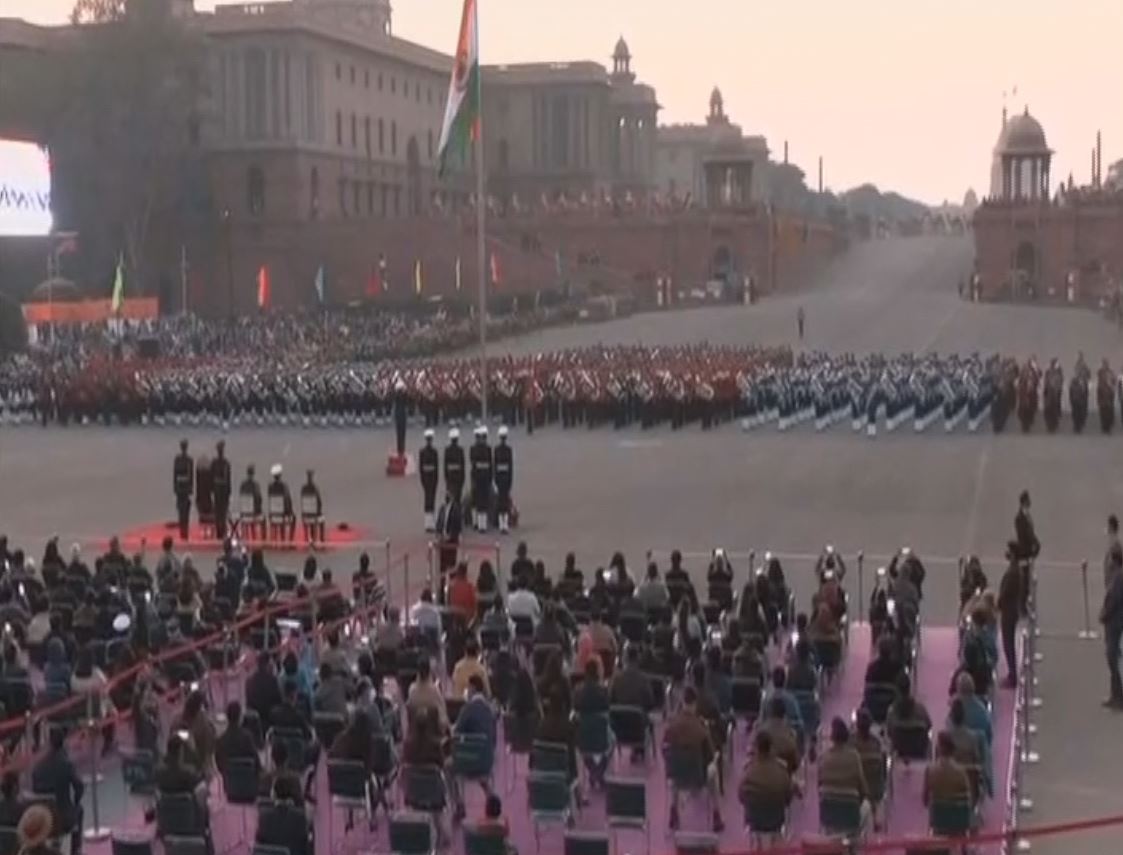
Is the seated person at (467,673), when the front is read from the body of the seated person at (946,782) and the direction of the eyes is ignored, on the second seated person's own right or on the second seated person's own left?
on the second seated person's own left

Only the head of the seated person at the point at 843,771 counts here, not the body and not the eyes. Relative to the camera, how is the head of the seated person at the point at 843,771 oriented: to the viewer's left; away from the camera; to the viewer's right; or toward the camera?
away from the camera

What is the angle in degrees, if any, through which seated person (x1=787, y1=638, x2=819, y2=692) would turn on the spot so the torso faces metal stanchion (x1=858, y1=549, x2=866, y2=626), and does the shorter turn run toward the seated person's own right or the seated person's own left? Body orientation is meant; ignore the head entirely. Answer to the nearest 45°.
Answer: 0° — they already face it

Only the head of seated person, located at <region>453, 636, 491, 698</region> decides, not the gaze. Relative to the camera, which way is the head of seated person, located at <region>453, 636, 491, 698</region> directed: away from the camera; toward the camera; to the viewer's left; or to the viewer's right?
away from the camera

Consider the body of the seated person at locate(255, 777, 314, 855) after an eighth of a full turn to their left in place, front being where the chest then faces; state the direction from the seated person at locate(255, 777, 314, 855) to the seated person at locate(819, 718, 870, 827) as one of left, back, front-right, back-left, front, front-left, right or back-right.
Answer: back-right

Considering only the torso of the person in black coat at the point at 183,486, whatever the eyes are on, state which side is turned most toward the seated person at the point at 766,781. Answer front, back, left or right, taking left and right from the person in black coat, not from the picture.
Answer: back

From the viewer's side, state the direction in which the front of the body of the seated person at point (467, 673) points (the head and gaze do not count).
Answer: away from the camera

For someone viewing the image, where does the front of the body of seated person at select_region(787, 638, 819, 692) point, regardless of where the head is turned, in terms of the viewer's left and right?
facing away from the viewer

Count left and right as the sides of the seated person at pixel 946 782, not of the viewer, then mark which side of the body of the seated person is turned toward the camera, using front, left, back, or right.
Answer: back

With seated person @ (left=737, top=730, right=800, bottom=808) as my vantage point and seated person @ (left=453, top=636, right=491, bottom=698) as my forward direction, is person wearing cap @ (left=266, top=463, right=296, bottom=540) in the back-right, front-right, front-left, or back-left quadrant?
front-right

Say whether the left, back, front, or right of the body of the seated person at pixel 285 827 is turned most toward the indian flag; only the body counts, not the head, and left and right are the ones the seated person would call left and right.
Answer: front

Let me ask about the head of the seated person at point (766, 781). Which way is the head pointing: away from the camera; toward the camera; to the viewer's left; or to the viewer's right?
away from the camera
